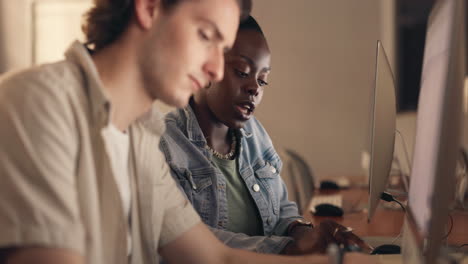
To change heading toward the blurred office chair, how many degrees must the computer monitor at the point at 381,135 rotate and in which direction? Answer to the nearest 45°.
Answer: approximately 90° to its right

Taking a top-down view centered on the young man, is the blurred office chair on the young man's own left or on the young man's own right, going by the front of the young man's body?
on the young man's own left

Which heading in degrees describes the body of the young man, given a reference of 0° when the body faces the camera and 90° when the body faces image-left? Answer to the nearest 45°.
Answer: approximately 315°

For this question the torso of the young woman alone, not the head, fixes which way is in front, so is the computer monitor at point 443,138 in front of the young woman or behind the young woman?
in front

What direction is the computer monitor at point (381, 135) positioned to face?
to the viewer's left

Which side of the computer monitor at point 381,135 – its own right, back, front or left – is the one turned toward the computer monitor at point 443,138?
left

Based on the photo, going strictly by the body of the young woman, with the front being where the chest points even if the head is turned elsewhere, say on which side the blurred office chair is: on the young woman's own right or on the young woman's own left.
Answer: on the young woman's own left

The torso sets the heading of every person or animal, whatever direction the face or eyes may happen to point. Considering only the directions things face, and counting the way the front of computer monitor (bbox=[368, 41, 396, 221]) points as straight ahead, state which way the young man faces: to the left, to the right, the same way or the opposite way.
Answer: the opposite way

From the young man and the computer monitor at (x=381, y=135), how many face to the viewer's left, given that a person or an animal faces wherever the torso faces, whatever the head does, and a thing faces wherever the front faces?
1

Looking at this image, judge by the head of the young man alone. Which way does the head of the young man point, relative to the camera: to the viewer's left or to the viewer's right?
to the viewer's right
